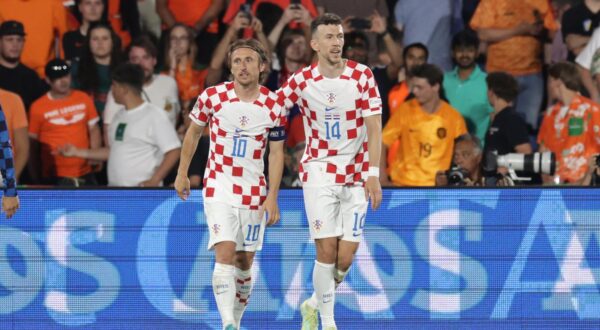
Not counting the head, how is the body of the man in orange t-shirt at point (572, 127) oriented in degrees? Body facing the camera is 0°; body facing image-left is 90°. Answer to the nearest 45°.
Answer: approximately 45°

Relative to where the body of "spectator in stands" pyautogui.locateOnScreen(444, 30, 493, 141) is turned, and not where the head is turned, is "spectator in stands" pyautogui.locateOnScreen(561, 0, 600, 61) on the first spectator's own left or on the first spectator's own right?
on the first spectator's own left

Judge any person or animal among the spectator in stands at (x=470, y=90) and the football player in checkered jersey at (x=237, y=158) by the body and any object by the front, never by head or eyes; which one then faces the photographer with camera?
the spectator in stands

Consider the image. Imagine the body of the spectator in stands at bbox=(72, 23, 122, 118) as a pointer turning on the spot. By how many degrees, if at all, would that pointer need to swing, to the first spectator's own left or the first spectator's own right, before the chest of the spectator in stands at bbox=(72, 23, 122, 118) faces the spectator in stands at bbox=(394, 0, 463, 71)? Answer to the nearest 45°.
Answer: approximately 90° to the first spectator's own left

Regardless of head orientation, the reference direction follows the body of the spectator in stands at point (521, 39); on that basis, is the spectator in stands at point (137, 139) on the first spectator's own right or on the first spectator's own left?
on the first spectator's own right
